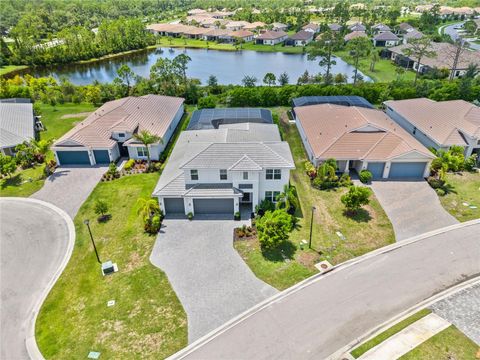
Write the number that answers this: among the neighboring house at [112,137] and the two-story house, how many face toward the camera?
2

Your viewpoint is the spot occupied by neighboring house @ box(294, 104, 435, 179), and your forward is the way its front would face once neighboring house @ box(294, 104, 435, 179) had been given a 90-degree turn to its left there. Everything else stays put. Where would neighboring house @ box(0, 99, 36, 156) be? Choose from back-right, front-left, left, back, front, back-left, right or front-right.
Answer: back

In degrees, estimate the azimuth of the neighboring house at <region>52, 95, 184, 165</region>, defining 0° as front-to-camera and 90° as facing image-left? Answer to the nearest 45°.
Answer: approximately 0°

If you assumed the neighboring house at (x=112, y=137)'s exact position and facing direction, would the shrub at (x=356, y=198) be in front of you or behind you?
in front

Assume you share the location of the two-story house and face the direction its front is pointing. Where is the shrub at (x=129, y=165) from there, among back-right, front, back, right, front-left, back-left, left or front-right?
back-right

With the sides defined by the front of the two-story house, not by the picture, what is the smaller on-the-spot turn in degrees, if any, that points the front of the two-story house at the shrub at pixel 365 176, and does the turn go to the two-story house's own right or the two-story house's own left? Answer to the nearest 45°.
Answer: approximately 90° to the two-story house's own left

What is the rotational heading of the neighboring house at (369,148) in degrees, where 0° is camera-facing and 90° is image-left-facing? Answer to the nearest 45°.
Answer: approximately 0°

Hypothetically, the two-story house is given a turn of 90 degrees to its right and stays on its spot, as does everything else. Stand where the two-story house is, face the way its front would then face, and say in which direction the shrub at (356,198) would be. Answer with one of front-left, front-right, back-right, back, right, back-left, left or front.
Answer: back

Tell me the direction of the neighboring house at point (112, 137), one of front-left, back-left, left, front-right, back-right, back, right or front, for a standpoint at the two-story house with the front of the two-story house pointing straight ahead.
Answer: back-right

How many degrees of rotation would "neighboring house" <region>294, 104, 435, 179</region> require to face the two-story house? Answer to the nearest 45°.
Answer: approximately 45° to its right

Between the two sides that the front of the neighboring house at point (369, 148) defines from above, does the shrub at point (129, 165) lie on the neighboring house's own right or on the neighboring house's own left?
on the neighboring house's own right

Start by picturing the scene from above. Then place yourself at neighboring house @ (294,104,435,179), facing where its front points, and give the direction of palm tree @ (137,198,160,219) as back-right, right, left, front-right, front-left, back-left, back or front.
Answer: front-right

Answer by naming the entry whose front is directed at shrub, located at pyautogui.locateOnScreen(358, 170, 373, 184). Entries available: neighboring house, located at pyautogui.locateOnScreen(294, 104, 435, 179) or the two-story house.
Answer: the neighboring house
